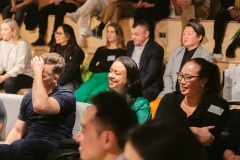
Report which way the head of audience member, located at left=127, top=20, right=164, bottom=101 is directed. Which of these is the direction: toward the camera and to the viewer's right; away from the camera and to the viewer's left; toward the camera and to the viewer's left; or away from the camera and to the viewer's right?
toward the camera and to the viewer's left

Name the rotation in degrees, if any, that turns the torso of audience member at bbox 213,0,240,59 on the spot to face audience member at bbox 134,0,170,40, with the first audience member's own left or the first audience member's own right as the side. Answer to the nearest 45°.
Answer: approximately 45° to the first audience member's own right

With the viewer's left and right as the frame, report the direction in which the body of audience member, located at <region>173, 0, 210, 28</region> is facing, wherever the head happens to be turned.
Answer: facing the viewer and to the left of the viewer

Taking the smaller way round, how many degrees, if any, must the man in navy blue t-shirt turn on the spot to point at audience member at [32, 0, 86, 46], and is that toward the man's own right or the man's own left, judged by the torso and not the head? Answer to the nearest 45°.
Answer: approximately 135° to the man's own right

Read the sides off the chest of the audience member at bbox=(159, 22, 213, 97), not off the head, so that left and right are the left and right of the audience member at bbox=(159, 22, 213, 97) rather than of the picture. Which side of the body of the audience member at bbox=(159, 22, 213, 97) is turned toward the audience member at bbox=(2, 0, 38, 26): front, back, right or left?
right

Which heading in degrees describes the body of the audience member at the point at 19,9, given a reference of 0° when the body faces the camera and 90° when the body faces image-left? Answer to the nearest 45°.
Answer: approximately 45°
